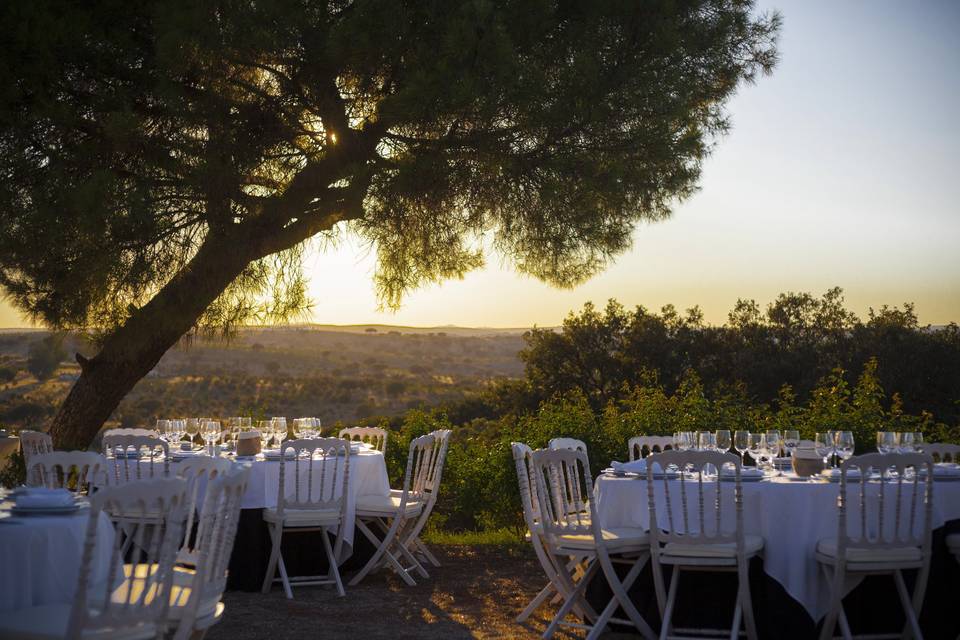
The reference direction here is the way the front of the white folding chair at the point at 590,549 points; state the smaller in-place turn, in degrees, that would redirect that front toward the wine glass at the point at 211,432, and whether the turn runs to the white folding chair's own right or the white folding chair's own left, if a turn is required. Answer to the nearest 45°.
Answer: approximately 90° to the white folding chair's own left

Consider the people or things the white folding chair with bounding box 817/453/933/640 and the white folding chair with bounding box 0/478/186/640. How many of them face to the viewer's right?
0

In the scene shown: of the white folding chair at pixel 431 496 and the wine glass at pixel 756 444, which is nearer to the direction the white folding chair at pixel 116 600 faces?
the white folding chair

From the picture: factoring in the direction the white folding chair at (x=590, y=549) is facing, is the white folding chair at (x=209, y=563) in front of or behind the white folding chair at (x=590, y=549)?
behind

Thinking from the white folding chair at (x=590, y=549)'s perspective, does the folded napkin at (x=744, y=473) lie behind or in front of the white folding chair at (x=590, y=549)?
in front

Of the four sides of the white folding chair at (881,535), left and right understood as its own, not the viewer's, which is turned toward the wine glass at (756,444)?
front

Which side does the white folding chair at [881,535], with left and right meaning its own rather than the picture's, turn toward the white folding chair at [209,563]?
left

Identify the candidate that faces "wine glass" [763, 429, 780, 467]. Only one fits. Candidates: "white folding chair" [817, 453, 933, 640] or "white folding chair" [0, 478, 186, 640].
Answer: "white folding chair" [817, 453, 933, 640]

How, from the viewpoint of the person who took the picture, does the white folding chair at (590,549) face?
facing away from the viewer and to the right of the viewer

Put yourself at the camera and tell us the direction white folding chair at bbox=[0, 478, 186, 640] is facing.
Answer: facing away from the viewer and to the left of the viewer

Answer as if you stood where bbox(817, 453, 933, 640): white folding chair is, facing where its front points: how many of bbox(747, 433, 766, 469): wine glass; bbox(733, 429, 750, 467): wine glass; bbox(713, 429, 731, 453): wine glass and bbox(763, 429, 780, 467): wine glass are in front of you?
4

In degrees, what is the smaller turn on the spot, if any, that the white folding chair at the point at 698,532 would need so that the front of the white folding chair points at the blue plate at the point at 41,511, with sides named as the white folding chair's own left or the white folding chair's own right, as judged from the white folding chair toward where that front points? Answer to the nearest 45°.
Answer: approximately 135° to the white folding chair's own left

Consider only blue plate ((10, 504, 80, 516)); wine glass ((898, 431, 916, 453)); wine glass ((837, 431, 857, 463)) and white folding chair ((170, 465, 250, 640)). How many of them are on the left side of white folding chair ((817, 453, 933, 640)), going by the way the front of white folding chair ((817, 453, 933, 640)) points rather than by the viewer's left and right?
2

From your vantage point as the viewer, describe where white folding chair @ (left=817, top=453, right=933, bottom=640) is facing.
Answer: facing away from the viewer and to the left of the viewer

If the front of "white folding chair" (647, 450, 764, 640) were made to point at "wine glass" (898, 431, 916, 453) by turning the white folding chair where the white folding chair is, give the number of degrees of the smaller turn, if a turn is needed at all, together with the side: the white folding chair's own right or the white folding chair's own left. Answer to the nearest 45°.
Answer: approximately 45° to the white folding chair's own right

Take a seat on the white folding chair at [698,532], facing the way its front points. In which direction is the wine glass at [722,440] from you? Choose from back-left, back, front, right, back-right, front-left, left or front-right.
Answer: front

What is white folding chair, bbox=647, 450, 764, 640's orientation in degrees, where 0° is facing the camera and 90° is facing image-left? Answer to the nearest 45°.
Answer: approximately 180°

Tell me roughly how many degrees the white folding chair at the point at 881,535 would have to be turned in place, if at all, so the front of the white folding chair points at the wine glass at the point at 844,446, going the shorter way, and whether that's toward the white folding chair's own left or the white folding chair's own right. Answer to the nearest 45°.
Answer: approximately 45° to the white folding chair's own right

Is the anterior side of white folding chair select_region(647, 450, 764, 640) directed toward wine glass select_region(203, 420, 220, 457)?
no
